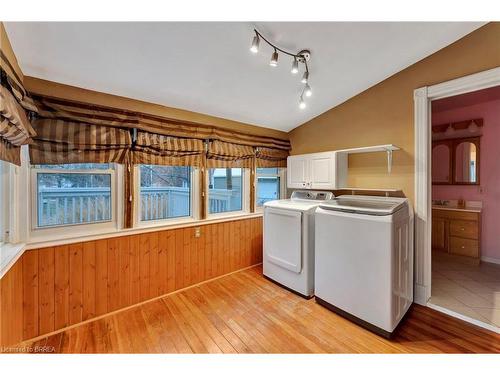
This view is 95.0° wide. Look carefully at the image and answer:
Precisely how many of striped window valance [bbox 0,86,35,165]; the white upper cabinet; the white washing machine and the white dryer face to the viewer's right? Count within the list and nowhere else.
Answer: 1

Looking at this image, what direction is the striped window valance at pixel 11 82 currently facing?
to the viewer's right

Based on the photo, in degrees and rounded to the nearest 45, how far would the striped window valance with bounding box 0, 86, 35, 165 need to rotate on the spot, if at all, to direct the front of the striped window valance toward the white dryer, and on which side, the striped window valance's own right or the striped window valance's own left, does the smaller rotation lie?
0° — it already faces it

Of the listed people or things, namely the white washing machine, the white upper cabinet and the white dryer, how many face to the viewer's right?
0

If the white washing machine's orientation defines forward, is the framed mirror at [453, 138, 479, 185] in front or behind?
behind

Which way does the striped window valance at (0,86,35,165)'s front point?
to the viewer's right

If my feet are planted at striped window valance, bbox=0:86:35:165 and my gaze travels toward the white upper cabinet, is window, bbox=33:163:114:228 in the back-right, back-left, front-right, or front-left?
front-left

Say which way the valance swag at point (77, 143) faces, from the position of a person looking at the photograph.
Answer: facing the viewer and to the right of the viewer

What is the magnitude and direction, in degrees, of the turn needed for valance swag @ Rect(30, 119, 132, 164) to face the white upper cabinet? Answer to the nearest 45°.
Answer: approximately 45° to its left

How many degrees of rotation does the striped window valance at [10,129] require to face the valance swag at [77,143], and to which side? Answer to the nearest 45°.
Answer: approximately 45° to its left

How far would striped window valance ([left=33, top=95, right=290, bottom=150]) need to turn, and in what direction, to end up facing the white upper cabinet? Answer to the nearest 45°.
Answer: approximately 45° to its left

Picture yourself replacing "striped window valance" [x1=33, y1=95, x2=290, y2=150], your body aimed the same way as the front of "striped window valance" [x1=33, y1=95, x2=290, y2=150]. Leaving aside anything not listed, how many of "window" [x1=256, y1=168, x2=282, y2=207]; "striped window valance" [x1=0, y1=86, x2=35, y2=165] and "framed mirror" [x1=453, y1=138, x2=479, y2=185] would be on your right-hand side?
1

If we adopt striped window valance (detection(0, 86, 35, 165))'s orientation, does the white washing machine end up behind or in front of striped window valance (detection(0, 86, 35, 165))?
in front
